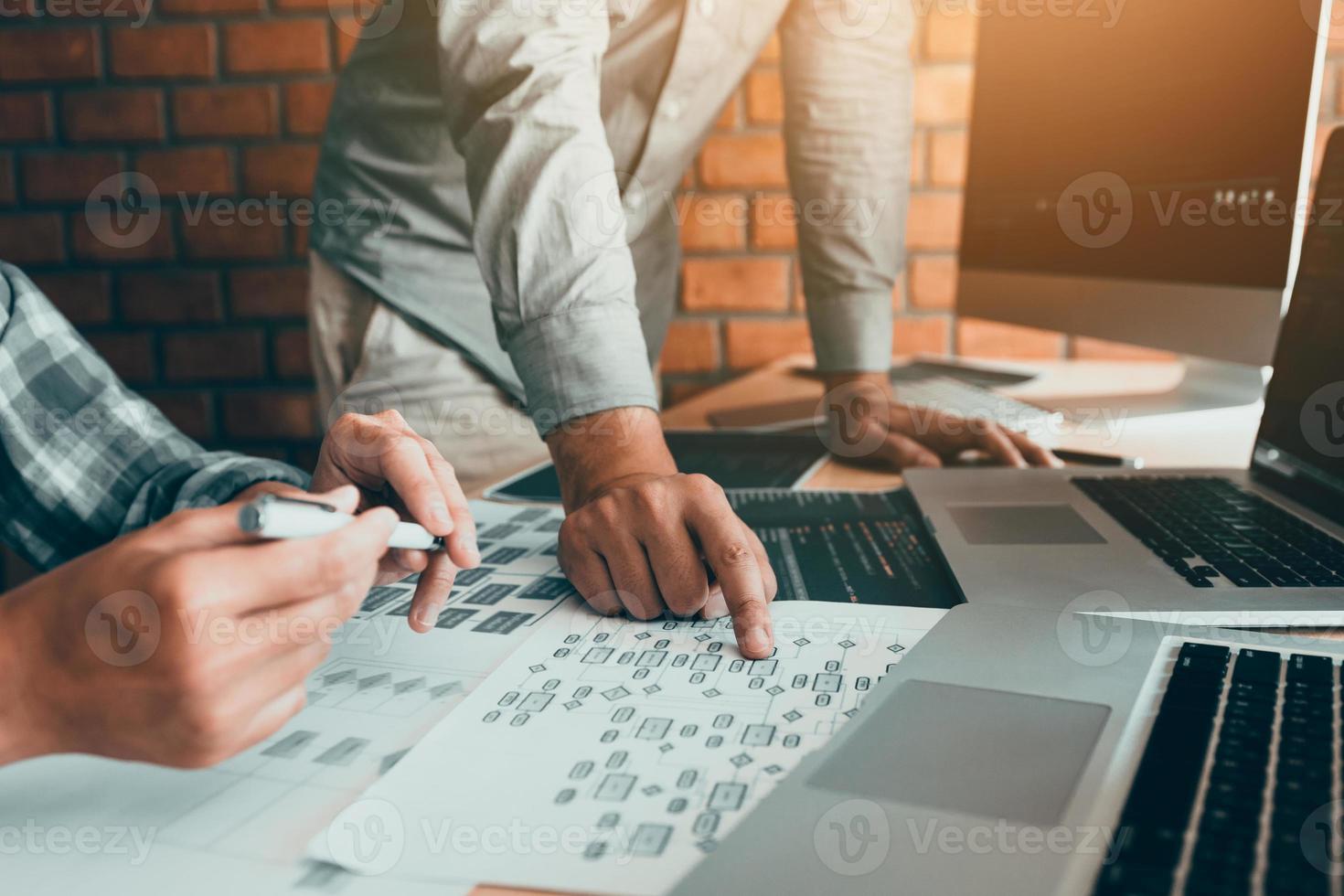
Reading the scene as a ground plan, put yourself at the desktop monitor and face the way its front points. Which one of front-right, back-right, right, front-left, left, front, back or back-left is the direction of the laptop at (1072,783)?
front-left

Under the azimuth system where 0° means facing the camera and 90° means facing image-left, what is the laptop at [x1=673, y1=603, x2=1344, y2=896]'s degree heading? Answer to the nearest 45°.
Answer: approximately 90°

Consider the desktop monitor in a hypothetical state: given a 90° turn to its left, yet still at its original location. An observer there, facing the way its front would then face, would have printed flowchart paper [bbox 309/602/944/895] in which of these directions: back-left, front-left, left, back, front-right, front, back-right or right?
front-right

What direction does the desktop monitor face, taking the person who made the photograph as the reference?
facing the viewer and to the left of the viewer

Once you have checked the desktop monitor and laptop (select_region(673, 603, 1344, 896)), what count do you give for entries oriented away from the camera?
0
